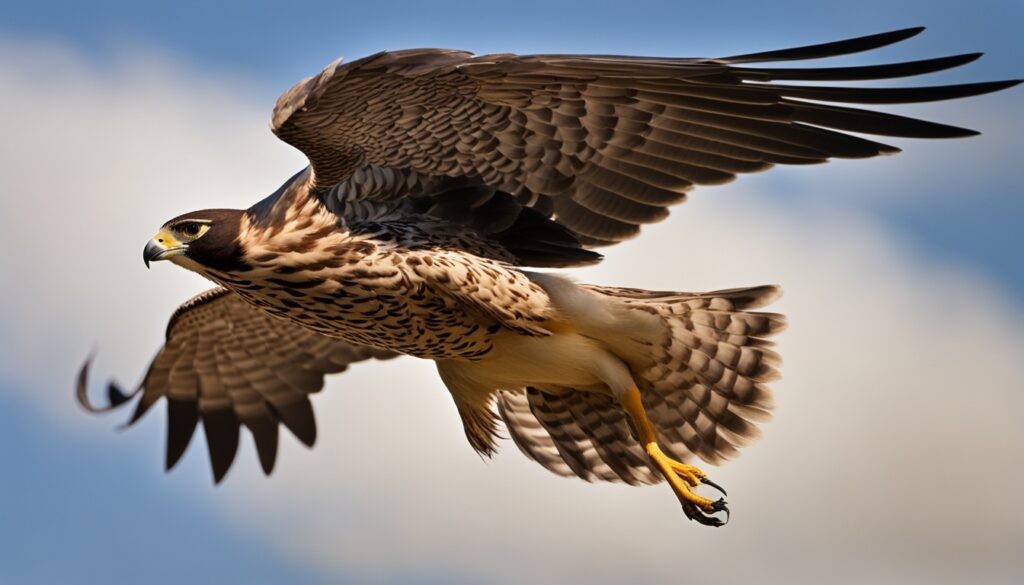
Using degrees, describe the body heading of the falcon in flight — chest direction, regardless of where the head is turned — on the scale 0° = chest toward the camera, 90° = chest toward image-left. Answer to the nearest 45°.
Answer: approximately 90°
